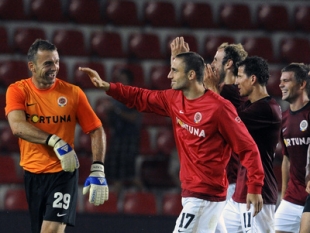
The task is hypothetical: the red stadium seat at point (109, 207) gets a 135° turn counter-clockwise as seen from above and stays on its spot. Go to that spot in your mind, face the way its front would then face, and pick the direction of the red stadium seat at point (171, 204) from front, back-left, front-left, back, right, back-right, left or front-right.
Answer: front-right

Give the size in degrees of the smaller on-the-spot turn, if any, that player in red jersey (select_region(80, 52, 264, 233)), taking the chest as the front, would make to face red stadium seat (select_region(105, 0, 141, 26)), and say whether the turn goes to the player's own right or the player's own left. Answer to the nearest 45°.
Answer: approximately 135° to the player's own right

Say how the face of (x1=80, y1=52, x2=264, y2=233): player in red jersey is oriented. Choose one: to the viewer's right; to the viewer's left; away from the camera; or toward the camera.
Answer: to the viewer's left

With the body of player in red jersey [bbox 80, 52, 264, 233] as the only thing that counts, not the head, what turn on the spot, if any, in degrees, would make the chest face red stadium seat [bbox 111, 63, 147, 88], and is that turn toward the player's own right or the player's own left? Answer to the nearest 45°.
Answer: approximately 135° to the player's own right

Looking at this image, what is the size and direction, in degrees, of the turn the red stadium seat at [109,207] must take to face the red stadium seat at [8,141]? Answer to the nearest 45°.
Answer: approximately 90° to its right

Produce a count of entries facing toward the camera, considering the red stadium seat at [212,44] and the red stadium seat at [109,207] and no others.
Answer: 2

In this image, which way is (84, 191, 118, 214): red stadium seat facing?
toward the camera

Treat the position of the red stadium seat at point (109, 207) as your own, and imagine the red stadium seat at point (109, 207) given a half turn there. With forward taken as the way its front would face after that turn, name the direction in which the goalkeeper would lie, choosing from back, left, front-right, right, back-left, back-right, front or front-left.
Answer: back

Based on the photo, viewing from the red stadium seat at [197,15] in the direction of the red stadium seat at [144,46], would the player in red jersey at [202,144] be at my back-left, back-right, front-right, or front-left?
front-left

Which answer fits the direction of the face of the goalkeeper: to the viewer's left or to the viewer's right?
to the viewer's right

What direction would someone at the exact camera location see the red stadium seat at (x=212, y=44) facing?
facing the viewer

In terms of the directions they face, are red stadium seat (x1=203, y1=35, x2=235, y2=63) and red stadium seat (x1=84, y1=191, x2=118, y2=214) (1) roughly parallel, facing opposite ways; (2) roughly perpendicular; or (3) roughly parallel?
roughly parallel

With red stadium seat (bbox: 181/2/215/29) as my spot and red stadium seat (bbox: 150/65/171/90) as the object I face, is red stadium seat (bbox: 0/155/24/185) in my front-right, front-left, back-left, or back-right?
front-right

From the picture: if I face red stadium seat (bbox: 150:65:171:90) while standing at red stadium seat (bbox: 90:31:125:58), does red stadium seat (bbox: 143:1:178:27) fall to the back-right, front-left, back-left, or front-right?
front-left
